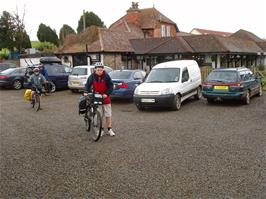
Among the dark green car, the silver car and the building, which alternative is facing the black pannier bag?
the building

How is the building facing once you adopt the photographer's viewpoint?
facing the viewer

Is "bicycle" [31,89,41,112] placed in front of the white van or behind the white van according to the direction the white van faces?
in front

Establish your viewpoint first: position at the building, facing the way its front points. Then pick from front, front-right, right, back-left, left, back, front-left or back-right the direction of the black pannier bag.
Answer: front
